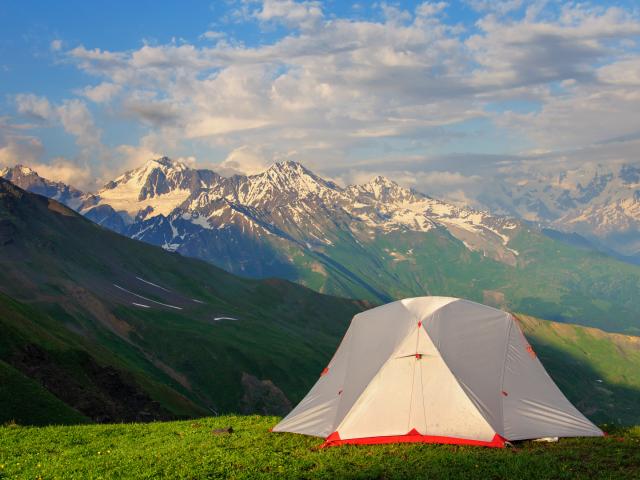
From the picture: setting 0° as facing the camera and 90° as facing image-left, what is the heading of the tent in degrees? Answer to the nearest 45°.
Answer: approximately 0°
